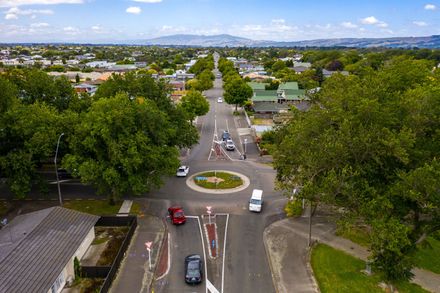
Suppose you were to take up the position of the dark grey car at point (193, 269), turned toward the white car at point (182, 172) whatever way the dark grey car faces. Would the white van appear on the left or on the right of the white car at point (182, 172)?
right

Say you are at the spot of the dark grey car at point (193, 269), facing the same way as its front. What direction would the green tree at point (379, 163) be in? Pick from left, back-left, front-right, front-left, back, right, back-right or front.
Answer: right

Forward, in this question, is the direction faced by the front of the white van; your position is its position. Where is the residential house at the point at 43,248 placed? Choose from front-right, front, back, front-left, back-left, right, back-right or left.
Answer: front-right

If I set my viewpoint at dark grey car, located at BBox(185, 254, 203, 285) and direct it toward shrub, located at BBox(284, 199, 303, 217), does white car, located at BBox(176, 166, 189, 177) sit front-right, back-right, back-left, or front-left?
front-left

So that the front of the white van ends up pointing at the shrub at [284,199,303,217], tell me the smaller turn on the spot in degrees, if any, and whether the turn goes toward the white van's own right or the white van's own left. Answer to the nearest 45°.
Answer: approximately 90° to the white van's own left

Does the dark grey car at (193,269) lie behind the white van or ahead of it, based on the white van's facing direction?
ahead

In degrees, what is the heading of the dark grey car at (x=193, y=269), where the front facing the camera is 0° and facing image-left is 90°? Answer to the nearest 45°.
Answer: approximately 180°

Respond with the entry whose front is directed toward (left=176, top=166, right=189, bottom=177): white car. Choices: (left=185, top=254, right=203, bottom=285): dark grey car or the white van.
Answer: the dark grey car

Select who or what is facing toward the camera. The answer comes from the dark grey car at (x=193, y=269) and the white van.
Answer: the white van

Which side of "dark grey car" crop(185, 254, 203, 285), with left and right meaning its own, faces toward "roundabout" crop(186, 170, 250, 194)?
front

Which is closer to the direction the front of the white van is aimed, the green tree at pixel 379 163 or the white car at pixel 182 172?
the green tree

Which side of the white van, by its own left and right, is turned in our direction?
front

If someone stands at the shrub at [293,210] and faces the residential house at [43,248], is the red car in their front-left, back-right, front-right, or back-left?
front-right

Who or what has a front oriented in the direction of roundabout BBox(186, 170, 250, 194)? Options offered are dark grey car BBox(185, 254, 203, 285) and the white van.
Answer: the dark grey car

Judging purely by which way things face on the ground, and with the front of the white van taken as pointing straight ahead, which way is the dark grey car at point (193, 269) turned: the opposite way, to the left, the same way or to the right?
the opposite way

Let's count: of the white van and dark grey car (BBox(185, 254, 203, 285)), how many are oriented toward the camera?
1

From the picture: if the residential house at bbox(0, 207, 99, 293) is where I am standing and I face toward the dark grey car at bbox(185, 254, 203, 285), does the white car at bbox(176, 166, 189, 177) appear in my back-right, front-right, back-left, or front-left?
front-left

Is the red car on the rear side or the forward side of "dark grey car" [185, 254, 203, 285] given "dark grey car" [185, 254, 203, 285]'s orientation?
on the forward side
